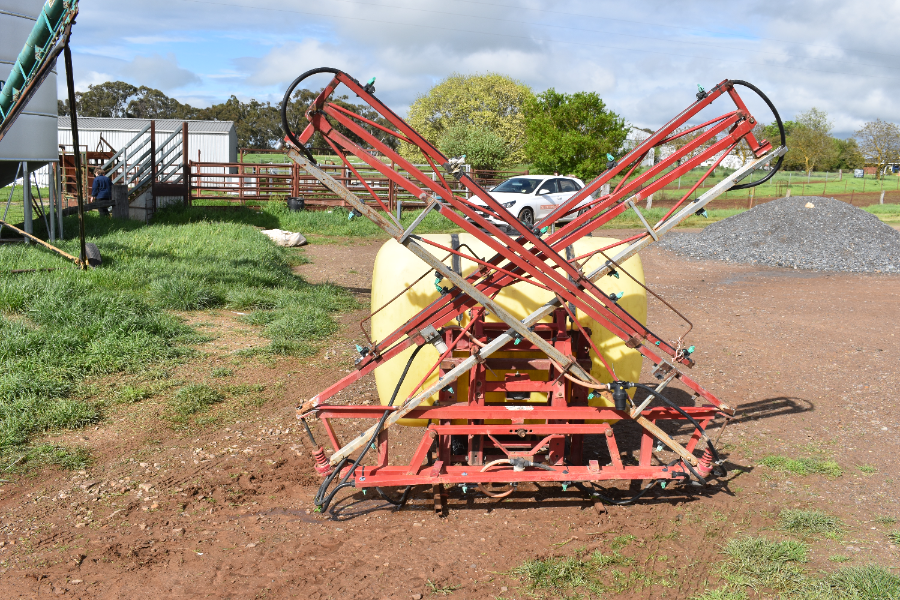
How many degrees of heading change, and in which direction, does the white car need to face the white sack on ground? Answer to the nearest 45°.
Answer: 0° — it already faces it

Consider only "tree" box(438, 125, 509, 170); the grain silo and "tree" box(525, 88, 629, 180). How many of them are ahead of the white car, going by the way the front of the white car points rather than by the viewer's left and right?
1

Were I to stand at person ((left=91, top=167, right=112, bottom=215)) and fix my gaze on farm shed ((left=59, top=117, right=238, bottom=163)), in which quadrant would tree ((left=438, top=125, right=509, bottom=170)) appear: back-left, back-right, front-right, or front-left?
front-right

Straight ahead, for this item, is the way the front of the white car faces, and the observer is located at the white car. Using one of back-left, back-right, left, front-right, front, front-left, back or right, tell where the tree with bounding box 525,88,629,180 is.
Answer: back-right

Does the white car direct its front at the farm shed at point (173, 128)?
no

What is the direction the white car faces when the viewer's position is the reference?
facing the viewer and to the left of the viewer

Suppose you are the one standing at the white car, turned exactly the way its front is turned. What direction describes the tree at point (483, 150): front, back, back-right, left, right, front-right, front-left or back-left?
back-right

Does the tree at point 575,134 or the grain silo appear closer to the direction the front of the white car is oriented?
the grain silo

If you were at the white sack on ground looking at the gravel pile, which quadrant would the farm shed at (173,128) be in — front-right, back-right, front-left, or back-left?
back-left

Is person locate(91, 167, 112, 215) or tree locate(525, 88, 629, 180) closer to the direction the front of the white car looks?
the person

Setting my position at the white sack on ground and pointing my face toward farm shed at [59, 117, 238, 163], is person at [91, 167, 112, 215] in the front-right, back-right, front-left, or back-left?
front-left

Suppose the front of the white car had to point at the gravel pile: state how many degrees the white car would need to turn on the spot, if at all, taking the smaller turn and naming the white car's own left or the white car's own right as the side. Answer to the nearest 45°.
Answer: approximately 135° to the white car's own left

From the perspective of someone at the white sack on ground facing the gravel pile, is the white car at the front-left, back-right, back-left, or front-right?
front-left

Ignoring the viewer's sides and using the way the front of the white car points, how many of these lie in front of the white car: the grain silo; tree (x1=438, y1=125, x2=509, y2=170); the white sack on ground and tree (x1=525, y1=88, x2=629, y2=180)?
2

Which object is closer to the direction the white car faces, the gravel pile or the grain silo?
the grain silo

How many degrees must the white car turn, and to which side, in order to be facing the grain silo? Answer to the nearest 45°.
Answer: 0° — it already faces it

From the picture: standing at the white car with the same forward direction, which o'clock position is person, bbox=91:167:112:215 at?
The person is roughly at 1 o'clock from the white car.
